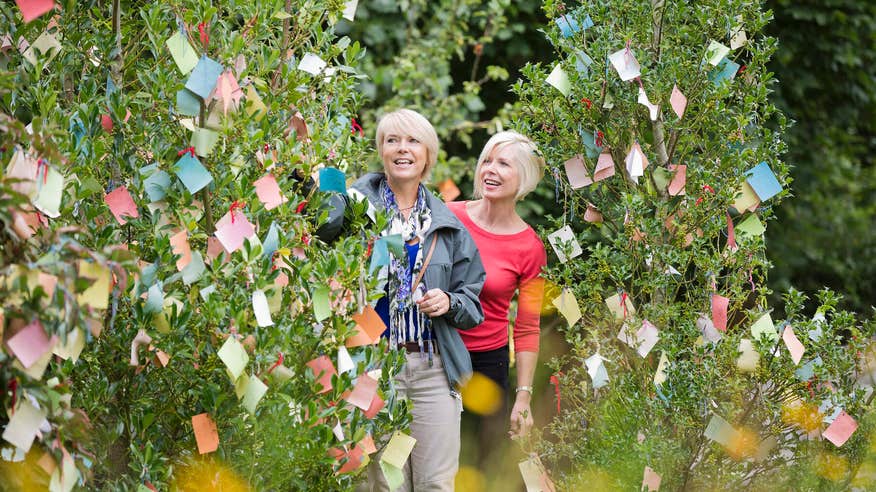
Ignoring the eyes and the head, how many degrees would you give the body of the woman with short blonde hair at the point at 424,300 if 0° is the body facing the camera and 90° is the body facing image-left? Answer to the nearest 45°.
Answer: approximately 45°

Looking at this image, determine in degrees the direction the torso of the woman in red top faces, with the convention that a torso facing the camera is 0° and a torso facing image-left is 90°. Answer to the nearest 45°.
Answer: approximately 45°

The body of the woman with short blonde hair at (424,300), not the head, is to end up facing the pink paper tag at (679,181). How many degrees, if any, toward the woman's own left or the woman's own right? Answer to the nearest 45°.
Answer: approximately 135° to the woman's own left
